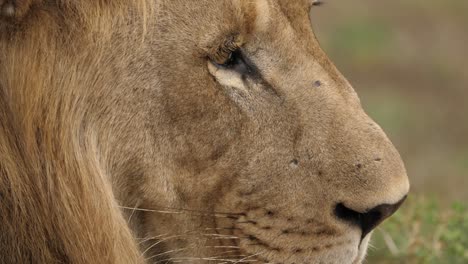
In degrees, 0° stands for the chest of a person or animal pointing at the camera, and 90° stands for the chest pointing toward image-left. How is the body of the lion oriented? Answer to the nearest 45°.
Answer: approximately 270°
